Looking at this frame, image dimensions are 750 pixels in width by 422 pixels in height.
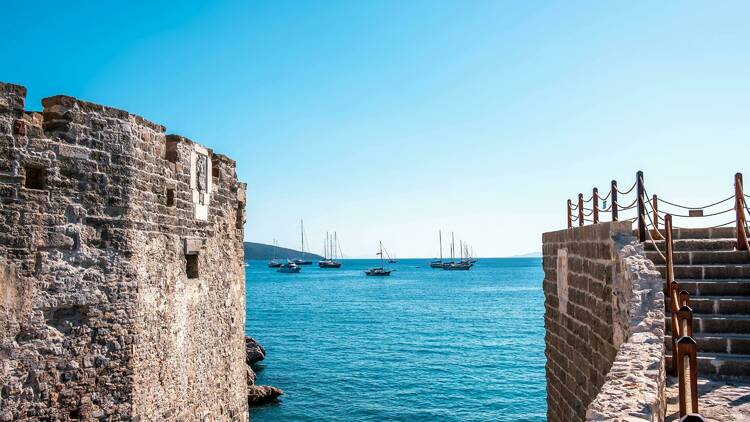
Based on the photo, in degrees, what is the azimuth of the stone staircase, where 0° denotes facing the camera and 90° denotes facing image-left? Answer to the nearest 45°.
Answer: approximately 0°

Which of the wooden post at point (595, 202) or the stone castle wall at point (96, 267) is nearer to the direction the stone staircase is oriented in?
the stone castle wall

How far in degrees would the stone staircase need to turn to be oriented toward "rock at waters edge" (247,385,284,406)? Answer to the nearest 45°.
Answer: approximately 135° to its right

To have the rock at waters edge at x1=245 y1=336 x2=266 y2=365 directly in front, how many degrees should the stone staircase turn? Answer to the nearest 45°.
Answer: approximately 135° to its right
